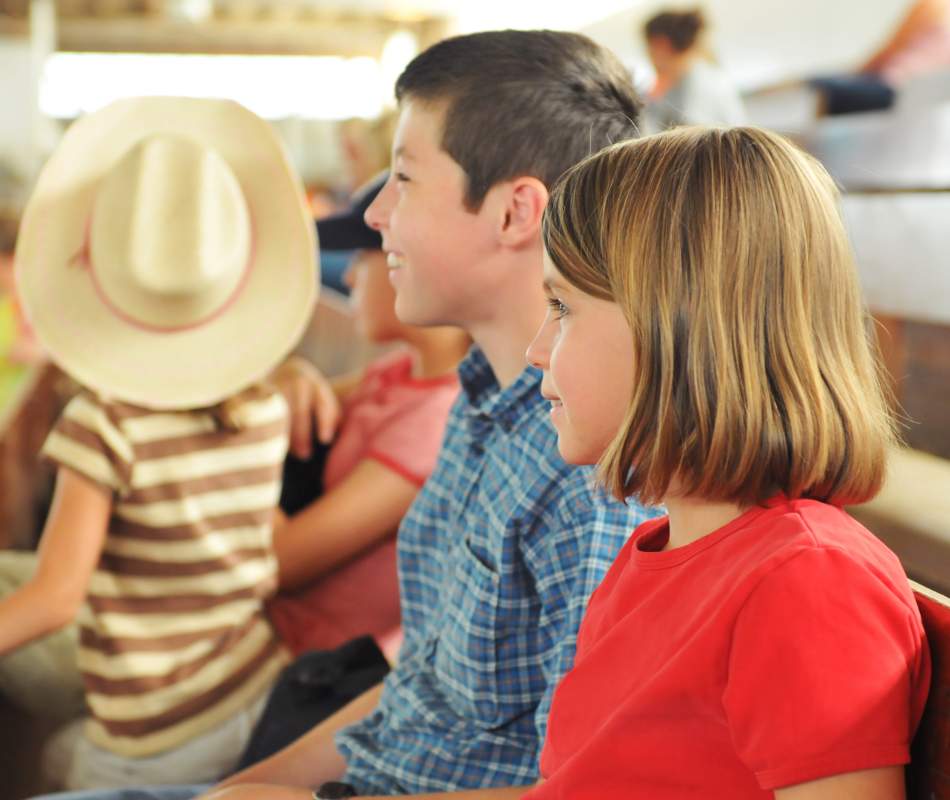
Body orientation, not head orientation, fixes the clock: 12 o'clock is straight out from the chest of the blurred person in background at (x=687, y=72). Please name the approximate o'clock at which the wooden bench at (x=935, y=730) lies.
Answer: The wooden bench is roughly at 9 o'clock from the blurred person in background.

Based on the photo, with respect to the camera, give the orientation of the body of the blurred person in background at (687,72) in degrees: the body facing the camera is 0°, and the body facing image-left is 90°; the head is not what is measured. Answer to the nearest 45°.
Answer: approximately 90°
